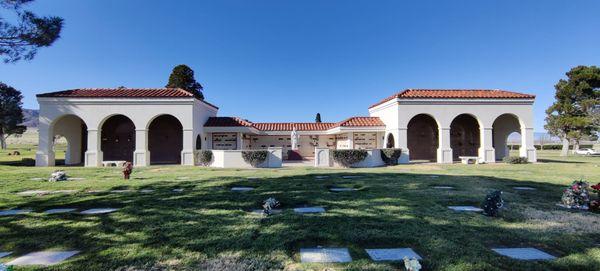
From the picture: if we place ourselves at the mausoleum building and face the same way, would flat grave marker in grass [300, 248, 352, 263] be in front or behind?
in front

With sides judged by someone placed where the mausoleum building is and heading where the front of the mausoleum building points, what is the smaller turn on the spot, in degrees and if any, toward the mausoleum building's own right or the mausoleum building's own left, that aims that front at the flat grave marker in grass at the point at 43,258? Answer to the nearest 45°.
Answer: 0° — it already faces it

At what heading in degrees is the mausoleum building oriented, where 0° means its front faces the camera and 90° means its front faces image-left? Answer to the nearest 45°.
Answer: approximately 0°

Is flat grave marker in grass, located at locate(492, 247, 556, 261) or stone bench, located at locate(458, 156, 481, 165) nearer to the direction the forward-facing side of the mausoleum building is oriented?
the flat grave marker in grass

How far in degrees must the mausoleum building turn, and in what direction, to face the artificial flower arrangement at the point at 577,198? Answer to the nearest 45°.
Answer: approximately 45° to its left

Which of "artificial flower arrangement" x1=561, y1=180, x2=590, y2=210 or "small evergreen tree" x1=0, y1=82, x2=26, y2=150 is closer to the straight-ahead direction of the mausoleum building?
the artificial flower arrangement

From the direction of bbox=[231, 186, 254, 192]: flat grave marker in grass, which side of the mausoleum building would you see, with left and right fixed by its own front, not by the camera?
front

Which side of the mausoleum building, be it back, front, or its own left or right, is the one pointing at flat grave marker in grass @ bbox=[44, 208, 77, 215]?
front

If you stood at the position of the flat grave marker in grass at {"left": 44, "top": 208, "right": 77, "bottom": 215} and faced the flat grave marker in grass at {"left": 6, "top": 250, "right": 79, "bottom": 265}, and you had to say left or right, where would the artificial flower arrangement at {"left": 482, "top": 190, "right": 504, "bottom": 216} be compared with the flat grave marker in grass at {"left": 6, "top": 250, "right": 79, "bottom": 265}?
left

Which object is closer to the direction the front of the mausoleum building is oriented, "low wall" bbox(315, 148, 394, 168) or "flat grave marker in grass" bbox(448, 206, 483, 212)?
the flat grave marker in grass

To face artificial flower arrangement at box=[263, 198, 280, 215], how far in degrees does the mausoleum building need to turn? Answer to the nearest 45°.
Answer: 0° — it already faces it

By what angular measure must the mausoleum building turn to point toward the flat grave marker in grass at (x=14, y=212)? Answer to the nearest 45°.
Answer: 0° — it already faces it

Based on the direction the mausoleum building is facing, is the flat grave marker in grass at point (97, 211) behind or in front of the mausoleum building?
in front
